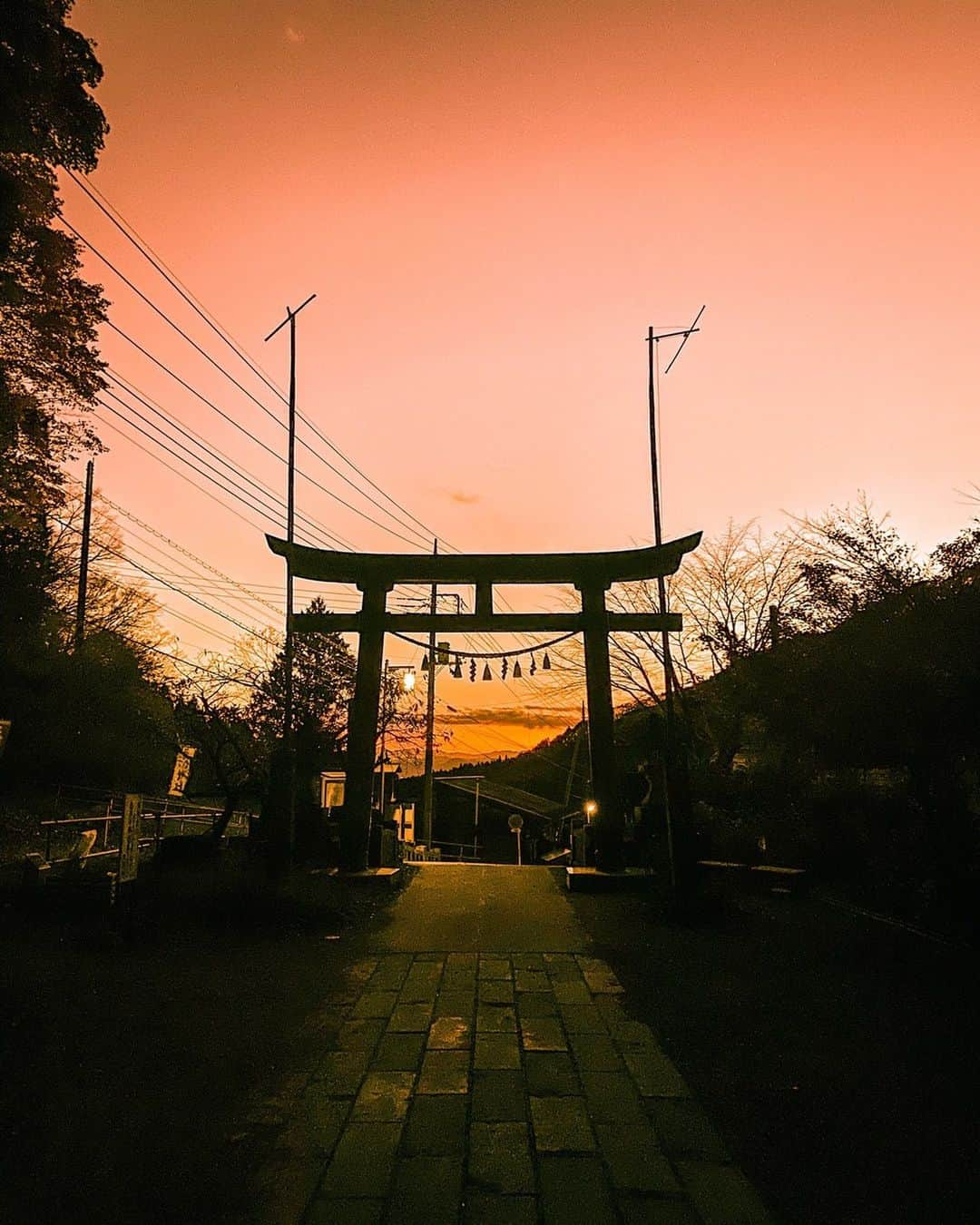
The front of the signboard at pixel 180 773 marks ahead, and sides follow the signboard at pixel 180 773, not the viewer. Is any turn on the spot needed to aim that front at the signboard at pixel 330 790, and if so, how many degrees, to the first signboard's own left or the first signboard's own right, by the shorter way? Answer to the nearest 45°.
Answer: approximately 135° to the first signboard's own left

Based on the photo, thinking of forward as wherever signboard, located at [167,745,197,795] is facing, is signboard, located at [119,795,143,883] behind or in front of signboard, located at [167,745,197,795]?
in front

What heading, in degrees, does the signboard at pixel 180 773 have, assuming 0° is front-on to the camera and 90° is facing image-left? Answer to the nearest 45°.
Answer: approximately 0°

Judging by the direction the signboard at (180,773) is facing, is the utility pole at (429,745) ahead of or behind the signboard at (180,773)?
behind
